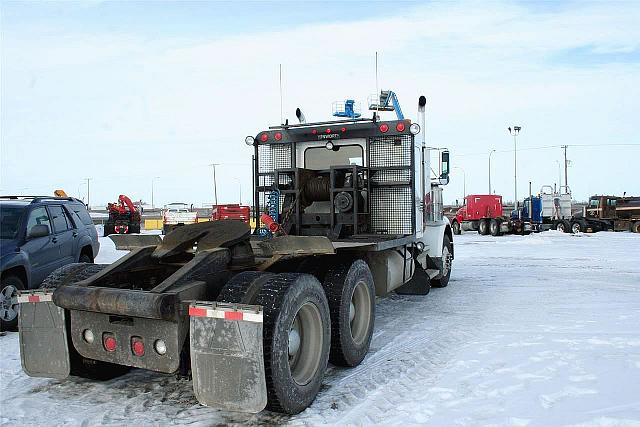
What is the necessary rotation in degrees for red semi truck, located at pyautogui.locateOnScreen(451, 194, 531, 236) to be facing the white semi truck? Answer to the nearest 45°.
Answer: approximately 135° to its left

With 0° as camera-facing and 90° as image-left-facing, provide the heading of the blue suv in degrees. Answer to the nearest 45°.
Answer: approximately 45°

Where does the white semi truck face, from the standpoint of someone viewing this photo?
facing away from the viewer and to the right of the viewer

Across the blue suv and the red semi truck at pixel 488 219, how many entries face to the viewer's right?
0

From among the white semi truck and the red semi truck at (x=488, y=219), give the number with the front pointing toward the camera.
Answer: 0

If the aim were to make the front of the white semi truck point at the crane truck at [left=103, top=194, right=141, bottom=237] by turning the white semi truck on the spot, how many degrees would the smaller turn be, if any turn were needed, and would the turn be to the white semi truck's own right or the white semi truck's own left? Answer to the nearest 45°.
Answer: approximately 45° to the white semi truck's own left

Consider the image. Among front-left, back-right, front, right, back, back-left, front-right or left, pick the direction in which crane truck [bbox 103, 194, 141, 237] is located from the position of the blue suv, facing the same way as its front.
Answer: back-right

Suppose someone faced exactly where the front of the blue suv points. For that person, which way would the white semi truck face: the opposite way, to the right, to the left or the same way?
the opposite way

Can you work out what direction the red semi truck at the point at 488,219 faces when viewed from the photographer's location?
facing away from the viewer and to the left of the viewer

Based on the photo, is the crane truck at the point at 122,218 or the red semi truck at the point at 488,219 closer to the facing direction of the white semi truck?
the red semi truck
